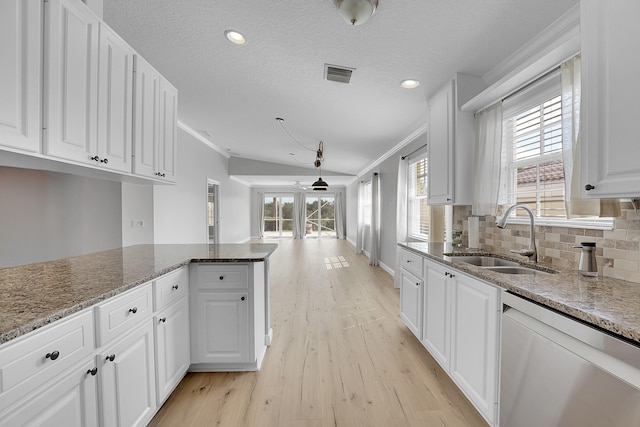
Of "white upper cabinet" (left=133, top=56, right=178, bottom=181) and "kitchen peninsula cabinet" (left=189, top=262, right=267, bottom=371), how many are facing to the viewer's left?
0

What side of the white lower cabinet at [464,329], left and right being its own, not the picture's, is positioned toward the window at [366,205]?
right

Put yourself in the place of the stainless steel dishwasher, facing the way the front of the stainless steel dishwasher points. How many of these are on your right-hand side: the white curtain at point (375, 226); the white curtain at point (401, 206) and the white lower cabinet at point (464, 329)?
3

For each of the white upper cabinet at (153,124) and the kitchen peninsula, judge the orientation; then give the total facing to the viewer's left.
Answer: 0

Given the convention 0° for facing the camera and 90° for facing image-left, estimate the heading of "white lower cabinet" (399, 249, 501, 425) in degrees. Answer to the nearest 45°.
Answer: approximately 45°

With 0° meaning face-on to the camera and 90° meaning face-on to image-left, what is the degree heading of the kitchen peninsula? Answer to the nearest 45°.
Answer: approximately 315°

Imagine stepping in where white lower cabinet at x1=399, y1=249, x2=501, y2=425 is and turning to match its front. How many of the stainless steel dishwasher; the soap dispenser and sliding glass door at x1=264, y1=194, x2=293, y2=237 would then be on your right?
1
